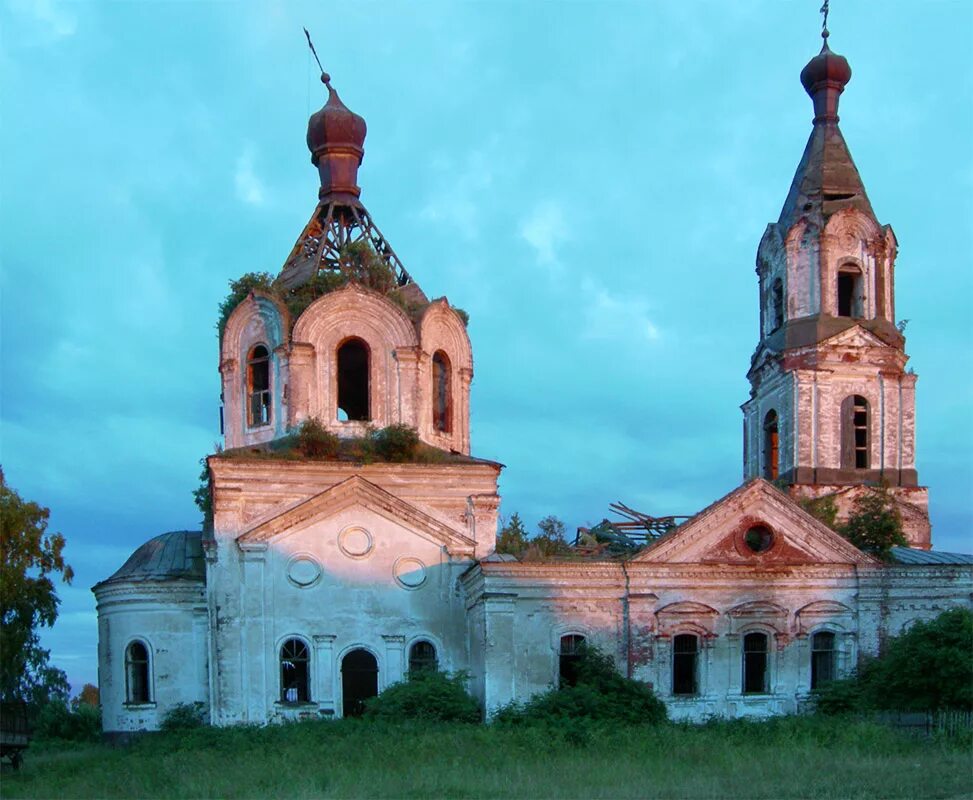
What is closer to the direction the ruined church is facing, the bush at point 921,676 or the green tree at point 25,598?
the bush

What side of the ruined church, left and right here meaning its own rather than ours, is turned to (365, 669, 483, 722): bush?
right

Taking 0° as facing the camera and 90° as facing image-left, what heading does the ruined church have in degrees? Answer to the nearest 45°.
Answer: approximately 270°
